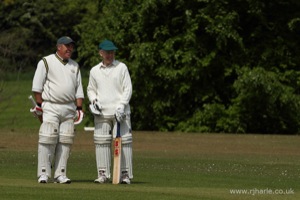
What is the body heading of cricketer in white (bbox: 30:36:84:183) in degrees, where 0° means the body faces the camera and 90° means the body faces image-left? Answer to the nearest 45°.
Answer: approximately 315°

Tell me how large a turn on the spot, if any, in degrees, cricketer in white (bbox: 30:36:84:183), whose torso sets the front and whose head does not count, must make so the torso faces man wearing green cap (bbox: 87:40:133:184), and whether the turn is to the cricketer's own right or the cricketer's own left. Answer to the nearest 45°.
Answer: approximately 45° to the cricketer's own left

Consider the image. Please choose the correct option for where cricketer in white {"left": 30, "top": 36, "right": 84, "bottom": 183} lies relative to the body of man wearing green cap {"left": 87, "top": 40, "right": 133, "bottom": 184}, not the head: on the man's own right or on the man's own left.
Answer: on the man's own right

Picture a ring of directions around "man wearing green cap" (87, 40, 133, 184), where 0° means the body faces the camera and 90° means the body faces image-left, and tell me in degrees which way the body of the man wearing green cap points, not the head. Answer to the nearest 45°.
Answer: approximately 0°
